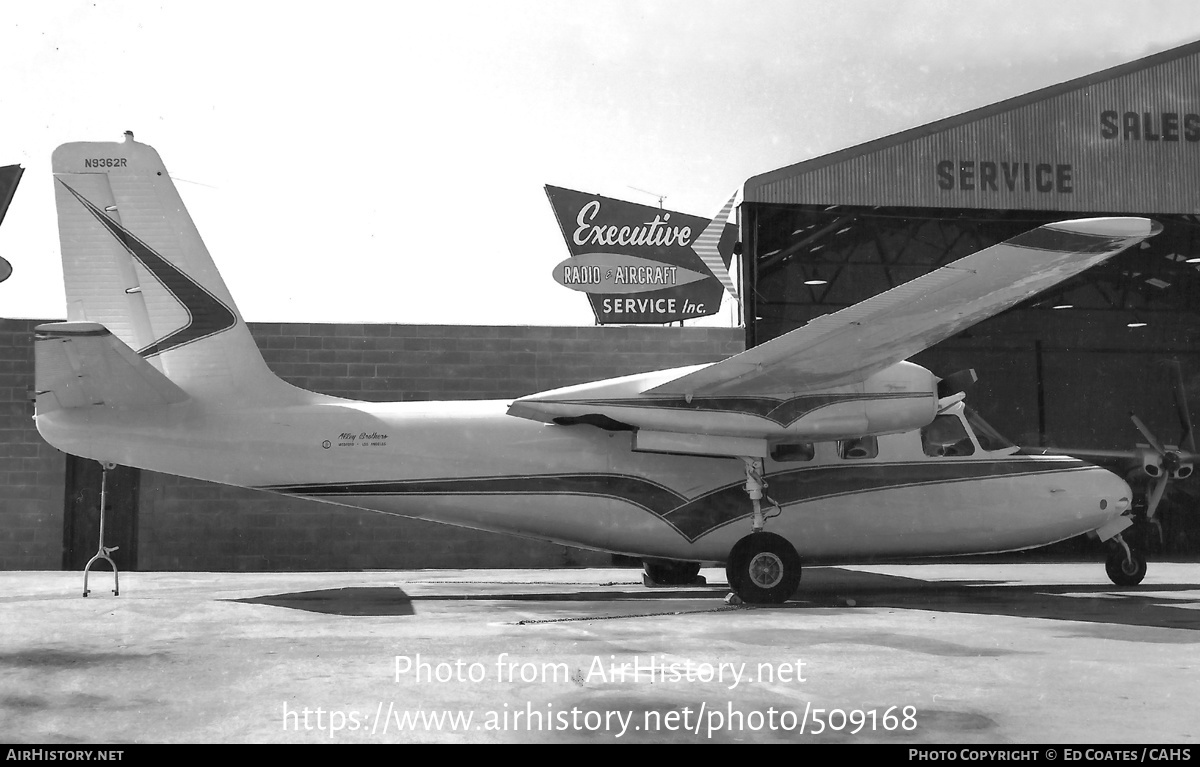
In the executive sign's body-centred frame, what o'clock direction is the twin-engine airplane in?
The twin-engine airplane is roughly at 12 o'clock from the executive sign.

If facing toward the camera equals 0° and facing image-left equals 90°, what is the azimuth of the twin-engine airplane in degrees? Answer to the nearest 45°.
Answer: approximately 270°

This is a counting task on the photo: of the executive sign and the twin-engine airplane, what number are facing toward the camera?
1

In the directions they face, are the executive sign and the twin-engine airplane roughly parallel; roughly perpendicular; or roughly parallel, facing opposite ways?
roughly perpendicular

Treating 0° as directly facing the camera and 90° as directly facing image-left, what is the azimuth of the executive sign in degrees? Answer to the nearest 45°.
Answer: approximately 0°

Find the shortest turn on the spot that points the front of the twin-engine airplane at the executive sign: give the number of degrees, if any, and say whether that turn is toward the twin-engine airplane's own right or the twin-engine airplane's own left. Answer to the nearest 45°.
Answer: approximately 90° to the twin-engine airplane's own left
